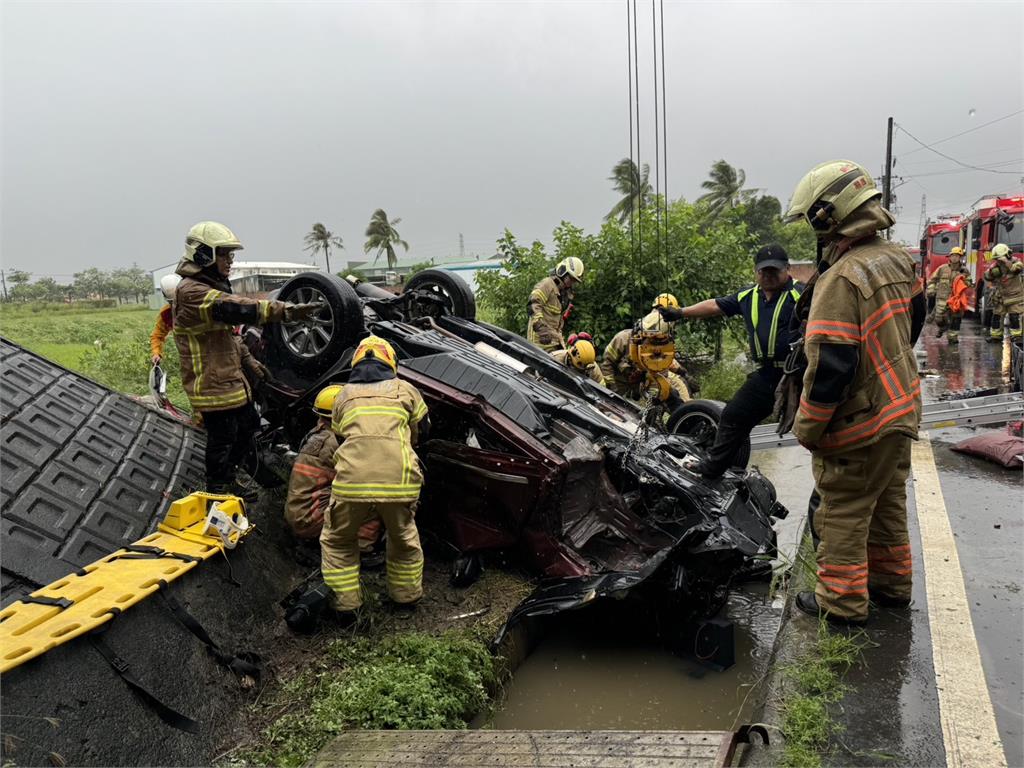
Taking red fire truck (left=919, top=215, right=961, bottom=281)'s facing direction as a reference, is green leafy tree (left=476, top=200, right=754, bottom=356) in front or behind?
in front

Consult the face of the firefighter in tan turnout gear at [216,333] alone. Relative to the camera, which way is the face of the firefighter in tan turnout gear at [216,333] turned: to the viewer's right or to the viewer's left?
to the viewer's right

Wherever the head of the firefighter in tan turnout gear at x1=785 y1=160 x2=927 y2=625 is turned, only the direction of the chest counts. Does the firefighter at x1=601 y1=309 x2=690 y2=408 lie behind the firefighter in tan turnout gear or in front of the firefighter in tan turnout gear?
in front

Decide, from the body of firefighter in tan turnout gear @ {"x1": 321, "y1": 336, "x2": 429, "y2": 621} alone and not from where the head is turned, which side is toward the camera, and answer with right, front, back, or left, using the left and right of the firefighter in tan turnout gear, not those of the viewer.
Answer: back

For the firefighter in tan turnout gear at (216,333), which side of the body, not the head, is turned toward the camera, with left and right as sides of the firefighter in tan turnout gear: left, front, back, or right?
right

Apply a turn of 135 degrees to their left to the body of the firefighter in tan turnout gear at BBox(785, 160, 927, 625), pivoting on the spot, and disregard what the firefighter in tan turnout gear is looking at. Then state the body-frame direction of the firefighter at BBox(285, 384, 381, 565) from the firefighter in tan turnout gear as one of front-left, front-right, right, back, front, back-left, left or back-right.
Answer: right

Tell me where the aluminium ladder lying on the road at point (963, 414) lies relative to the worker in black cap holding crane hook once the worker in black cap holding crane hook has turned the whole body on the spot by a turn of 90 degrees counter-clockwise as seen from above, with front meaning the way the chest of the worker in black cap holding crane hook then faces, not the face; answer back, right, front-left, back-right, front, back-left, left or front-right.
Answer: left

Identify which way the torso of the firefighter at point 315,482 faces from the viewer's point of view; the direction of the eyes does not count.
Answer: to the viewer's right

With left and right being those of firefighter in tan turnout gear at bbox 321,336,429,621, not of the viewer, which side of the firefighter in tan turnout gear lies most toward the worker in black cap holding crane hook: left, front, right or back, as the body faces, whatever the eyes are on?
right

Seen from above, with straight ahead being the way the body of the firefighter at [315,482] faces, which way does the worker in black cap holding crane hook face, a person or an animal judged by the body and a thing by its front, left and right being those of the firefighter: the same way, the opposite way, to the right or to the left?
the opposite way

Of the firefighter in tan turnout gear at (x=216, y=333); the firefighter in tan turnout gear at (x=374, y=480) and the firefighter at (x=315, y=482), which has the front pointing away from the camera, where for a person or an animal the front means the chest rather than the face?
the firefighter in tan turnout gear at (x=374, y=480)

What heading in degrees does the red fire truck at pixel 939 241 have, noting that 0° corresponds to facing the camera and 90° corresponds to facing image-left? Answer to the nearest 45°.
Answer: approximately 0°

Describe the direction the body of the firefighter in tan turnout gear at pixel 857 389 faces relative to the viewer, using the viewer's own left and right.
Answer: facing away from the viewer and to the left of the viewer

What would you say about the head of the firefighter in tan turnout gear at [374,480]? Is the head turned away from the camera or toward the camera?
away from the camera
